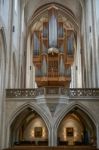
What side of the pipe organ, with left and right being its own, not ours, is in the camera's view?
front
